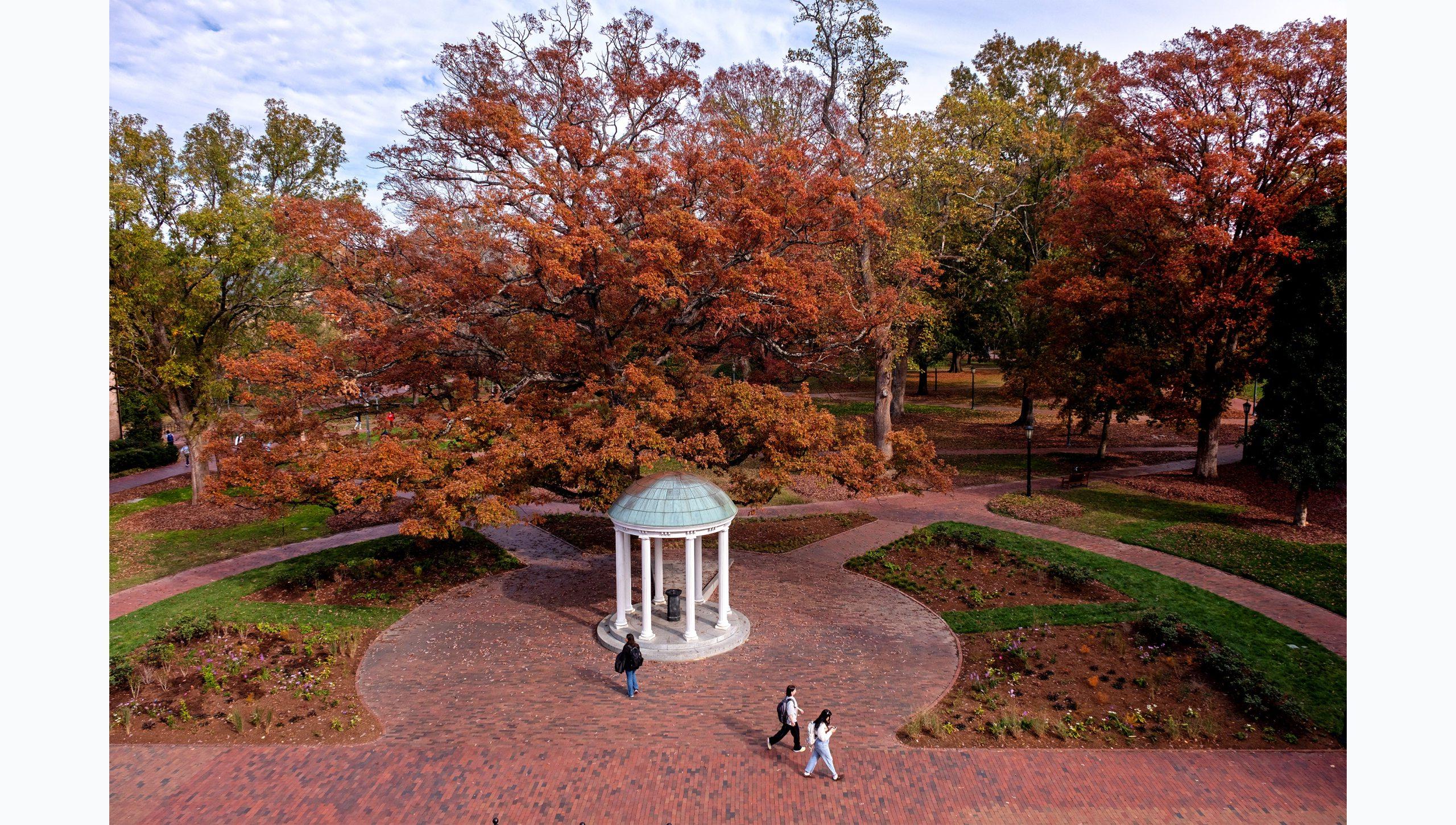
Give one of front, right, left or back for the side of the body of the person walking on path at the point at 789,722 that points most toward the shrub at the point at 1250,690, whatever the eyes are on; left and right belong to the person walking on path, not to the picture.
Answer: front

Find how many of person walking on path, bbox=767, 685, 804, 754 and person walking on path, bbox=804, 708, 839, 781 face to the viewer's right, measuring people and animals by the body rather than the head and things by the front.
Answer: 2

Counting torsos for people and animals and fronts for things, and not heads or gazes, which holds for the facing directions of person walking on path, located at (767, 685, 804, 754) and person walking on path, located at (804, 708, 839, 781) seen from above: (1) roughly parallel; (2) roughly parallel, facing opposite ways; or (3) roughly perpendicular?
roughly parallel

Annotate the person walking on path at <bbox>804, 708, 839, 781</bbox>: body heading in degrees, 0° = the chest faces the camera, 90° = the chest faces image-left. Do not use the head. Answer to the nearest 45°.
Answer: approximately 270°

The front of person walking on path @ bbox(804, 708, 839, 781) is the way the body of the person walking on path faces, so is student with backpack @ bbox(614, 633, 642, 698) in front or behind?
behind

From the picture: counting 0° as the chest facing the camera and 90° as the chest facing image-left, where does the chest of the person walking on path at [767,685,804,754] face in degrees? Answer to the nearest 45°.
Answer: approximately 270°

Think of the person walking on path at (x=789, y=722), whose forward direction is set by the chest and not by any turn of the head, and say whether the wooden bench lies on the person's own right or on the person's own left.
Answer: on the person's own left

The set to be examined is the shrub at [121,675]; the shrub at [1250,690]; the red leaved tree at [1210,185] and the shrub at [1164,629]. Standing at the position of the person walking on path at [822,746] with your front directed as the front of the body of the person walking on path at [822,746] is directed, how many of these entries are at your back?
1
